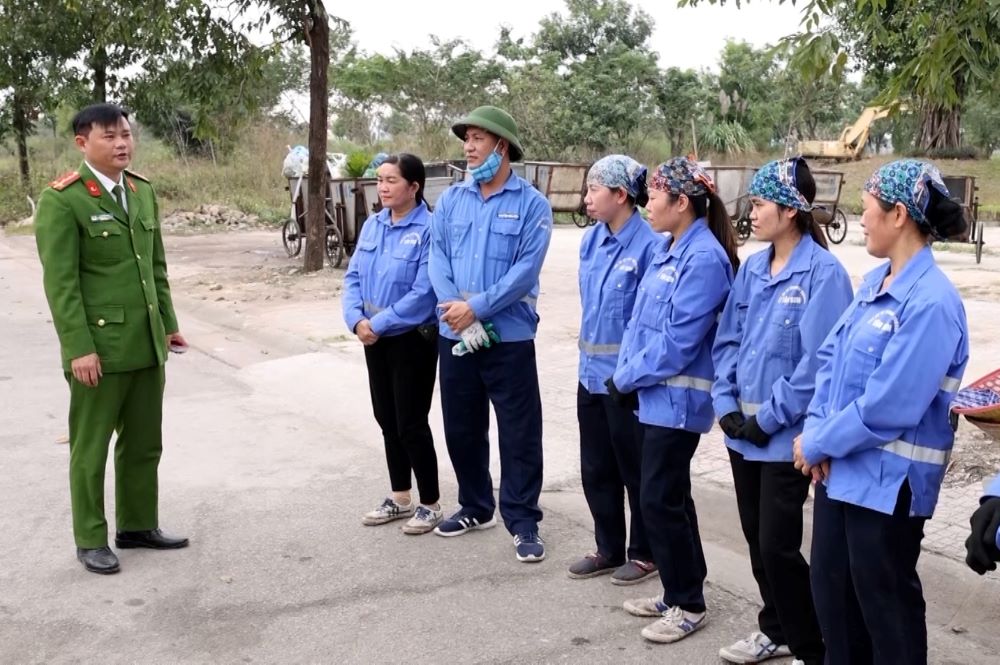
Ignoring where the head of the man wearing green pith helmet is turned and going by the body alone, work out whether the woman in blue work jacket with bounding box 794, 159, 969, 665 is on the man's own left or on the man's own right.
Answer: on the man's own left

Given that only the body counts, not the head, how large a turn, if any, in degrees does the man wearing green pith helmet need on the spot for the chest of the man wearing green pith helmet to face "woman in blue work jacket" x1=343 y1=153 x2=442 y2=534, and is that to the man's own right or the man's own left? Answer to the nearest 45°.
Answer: approximately 90° to the man's own right

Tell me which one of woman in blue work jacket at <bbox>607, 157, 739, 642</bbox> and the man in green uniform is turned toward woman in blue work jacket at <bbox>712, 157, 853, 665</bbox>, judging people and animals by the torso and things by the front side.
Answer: the man in green uniform

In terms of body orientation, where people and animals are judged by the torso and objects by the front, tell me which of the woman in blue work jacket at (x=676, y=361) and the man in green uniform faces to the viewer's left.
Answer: the woman in blue work jacket

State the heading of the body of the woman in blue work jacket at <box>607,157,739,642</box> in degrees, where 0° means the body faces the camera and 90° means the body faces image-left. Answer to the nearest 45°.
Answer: approximately 90°

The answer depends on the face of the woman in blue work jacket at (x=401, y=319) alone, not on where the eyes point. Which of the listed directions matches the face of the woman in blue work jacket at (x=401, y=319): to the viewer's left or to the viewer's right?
to the viewer's left

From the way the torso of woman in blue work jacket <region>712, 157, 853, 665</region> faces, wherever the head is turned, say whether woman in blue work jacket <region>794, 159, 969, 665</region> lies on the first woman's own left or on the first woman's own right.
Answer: on the first woman's own left

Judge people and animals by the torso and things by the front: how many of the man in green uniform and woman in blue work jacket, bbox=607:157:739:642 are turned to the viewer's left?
1

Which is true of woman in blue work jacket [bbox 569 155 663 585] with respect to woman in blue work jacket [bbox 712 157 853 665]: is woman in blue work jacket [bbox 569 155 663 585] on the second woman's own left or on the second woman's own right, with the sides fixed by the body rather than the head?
on the second woman's own right

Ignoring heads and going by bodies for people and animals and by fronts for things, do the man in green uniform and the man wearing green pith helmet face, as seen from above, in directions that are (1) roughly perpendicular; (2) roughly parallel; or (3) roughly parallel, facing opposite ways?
roughly perpendicular
